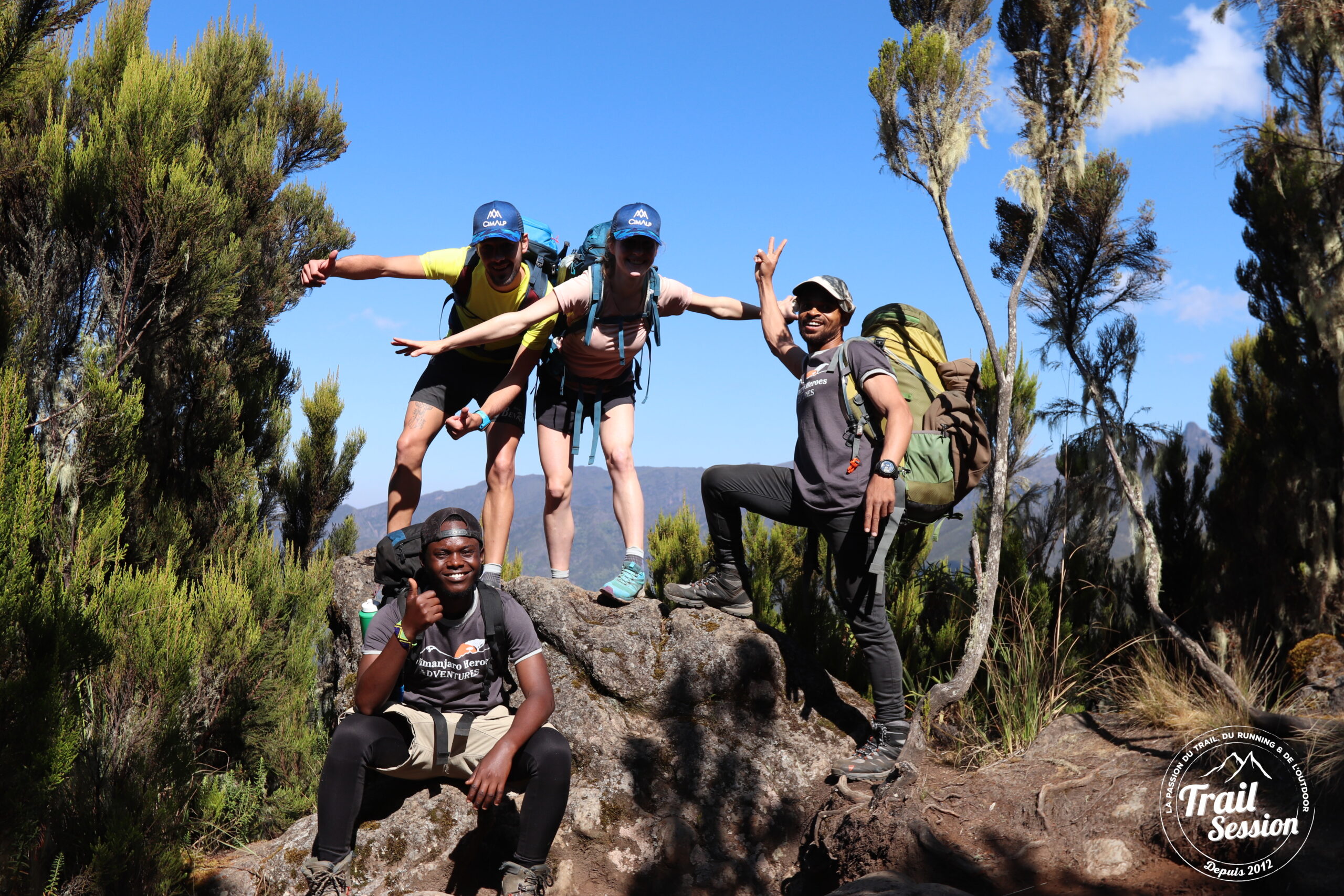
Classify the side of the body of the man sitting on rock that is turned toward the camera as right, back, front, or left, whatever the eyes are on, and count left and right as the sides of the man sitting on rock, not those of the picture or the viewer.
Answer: front

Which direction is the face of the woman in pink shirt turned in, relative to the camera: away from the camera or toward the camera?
toward the camera

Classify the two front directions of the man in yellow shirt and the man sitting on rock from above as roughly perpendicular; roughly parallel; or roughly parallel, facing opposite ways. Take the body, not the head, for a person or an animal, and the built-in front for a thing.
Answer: roughly parallel

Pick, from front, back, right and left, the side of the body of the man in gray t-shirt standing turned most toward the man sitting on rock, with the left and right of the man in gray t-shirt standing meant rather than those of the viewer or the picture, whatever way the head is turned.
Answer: front

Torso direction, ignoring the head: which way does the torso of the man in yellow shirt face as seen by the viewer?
toward the camera

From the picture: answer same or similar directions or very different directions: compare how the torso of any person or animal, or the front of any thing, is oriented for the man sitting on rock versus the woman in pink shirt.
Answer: same or similar directions

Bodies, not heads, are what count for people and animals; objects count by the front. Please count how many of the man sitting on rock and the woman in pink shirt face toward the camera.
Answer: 2

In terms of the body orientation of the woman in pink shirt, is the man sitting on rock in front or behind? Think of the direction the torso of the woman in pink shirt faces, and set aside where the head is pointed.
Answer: in front

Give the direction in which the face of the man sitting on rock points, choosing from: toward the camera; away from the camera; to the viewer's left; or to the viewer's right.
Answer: toward the camera

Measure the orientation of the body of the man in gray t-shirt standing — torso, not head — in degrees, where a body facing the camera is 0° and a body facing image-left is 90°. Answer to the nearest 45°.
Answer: approximately 45°

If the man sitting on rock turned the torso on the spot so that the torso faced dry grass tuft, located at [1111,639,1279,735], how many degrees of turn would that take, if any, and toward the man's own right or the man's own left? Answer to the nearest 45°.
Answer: approximately 90° to the man's own left

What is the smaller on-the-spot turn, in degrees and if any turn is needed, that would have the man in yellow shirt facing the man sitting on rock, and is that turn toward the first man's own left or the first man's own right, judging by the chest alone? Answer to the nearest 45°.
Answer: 0° — they already face them

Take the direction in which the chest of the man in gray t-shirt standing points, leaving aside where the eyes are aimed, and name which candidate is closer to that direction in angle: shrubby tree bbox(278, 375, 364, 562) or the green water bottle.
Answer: the green water bottle

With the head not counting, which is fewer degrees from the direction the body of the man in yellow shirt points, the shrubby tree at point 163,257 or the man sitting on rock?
the man sitting on rock

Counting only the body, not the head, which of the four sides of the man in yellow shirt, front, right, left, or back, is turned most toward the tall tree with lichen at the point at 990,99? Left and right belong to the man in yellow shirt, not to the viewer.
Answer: left
